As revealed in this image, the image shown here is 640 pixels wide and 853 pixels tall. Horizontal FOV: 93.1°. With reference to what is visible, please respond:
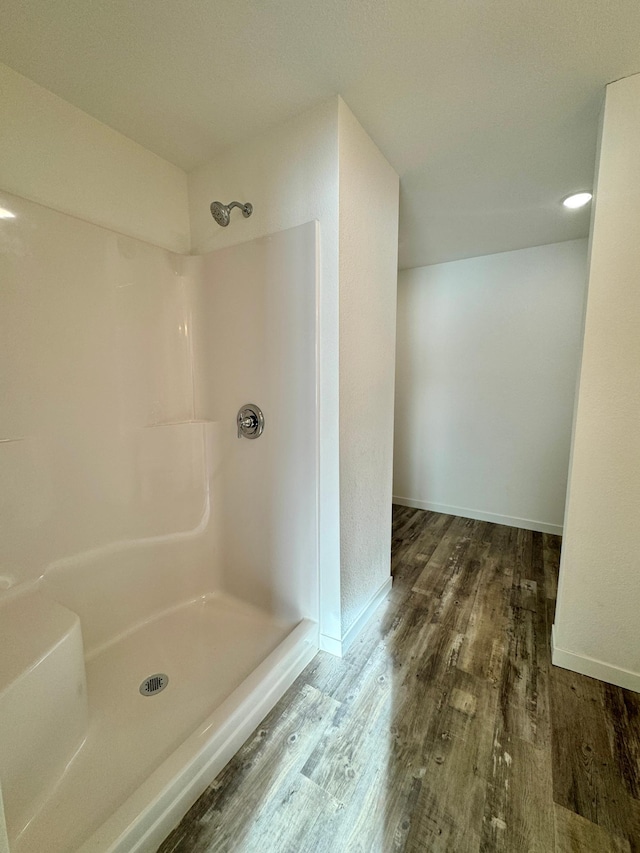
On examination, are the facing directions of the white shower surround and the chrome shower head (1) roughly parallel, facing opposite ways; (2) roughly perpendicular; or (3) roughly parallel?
roughly perpendicular

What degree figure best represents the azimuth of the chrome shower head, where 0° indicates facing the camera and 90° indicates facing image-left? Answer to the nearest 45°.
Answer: approximately 45°

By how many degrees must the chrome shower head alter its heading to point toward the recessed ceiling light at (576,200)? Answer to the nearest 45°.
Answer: approximately 135° to its left

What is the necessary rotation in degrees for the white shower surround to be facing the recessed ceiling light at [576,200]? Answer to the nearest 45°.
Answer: approximately 45° to its left
